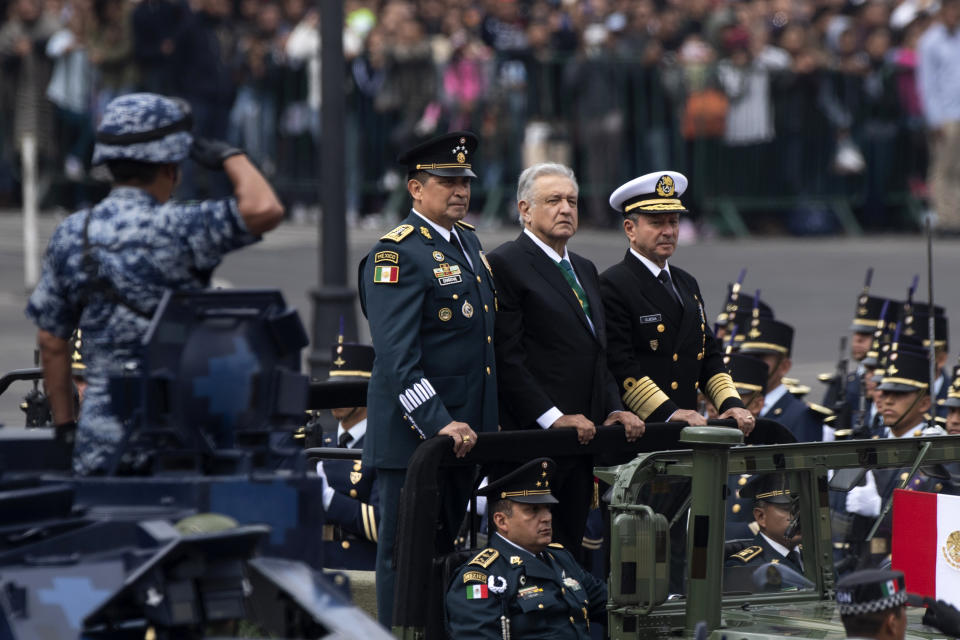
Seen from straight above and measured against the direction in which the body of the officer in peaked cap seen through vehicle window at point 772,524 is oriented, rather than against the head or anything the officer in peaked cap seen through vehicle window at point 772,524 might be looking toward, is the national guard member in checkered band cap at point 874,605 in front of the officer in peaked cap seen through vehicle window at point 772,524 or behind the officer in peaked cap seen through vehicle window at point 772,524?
in front

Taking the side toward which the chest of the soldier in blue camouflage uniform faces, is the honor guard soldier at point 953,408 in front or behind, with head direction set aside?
in front

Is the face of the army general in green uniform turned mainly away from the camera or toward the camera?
toward the camera

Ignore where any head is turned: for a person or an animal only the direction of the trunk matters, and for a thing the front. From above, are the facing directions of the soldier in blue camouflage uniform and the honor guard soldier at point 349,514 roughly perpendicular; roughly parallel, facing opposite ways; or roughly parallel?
roughly parallel, facing opposite ways

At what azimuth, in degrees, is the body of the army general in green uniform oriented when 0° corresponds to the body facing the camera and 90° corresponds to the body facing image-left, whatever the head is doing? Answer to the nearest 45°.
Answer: approximately 315°

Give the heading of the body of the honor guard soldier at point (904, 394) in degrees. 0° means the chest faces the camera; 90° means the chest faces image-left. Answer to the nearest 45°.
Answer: approximately 45°

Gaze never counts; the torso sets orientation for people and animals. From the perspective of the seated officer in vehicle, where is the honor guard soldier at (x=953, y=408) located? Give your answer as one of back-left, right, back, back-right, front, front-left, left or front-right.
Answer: left

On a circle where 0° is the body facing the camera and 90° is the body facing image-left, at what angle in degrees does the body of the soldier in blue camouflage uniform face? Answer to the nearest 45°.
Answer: approximately 225°

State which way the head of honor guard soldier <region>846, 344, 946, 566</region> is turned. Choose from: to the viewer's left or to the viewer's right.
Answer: to the viewer's left

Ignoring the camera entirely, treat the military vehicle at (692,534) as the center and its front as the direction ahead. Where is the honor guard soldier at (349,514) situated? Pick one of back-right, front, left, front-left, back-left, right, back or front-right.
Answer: back

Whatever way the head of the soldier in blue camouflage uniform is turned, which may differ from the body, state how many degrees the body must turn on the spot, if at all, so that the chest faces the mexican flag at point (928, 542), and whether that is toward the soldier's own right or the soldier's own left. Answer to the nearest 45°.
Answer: approximately 45° to the soldier's own right

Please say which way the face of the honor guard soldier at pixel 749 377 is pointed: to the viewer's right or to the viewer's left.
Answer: to the viewer's left

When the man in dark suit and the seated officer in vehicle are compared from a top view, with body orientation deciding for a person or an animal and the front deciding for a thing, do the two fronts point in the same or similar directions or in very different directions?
same or similar directions
